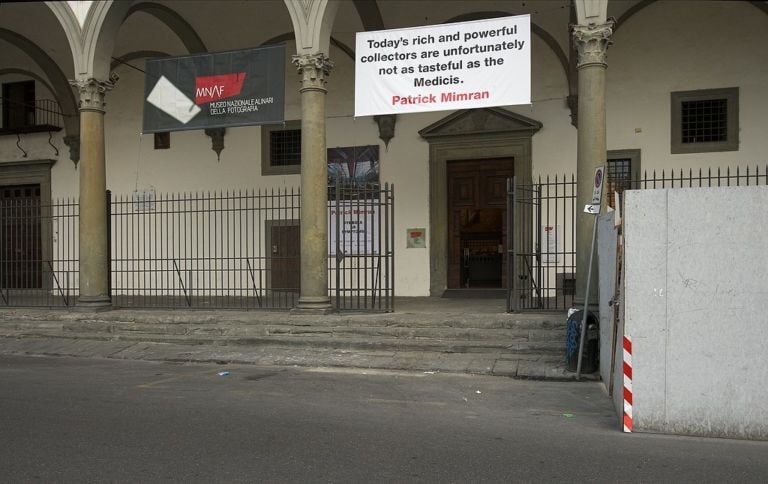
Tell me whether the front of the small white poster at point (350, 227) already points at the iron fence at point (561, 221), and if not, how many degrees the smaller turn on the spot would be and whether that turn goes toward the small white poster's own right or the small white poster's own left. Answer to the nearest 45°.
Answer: approximately 90° to the small white poster's own left

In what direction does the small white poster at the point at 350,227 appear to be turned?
toward the camera

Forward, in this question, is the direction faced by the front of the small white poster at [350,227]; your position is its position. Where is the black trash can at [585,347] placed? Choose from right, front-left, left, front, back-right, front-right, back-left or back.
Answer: front-left

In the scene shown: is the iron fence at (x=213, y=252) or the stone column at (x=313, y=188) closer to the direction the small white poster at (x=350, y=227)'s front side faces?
the stone column

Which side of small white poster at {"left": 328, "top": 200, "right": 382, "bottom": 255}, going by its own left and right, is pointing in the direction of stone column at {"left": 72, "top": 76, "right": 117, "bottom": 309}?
right

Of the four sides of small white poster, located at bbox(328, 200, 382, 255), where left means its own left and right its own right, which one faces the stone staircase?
front

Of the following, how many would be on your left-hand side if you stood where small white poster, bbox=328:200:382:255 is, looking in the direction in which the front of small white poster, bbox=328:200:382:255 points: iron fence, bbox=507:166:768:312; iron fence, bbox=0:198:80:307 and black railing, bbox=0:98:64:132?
1

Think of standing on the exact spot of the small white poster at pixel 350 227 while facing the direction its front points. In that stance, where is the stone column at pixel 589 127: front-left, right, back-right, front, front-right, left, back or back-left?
front-left

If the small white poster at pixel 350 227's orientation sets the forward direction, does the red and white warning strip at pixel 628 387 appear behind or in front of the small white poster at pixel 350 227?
in front

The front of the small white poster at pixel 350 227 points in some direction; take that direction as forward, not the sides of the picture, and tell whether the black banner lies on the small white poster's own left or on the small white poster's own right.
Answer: on the small white poster's own right
